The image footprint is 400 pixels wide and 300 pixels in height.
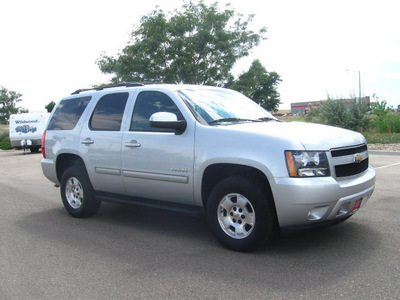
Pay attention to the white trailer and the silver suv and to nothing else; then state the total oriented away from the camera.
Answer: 0

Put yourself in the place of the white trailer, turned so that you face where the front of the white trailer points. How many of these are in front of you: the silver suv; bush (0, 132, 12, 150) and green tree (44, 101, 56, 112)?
1

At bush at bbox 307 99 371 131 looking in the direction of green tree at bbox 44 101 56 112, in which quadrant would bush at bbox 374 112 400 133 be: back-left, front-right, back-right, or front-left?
back-right

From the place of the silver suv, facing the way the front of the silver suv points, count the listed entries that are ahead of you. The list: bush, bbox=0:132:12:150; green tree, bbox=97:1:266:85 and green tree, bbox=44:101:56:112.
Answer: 0

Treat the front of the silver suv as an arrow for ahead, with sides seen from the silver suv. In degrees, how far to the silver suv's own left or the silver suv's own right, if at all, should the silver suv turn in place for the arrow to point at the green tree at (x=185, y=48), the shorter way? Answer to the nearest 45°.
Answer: approximately 135° to the silver suv's own left

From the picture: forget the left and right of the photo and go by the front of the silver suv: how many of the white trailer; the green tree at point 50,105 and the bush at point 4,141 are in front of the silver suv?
0

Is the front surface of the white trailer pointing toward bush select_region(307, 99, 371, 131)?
no

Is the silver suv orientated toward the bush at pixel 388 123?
no

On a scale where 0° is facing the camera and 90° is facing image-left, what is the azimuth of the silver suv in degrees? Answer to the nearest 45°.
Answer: approximately 315°

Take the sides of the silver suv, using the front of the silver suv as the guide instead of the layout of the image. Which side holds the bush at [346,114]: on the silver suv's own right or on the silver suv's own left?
on the silver suv's own left

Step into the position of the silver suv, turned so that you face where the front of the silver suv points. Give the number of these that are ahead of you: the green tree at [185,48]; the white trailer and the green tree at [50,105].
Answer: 0

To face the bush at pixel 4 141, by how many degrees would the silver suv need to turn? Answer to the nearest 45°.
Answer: approximately 180°
